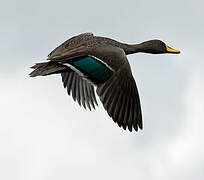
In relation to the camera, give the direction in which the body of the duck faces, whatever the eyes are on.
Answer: to the viewer's right
